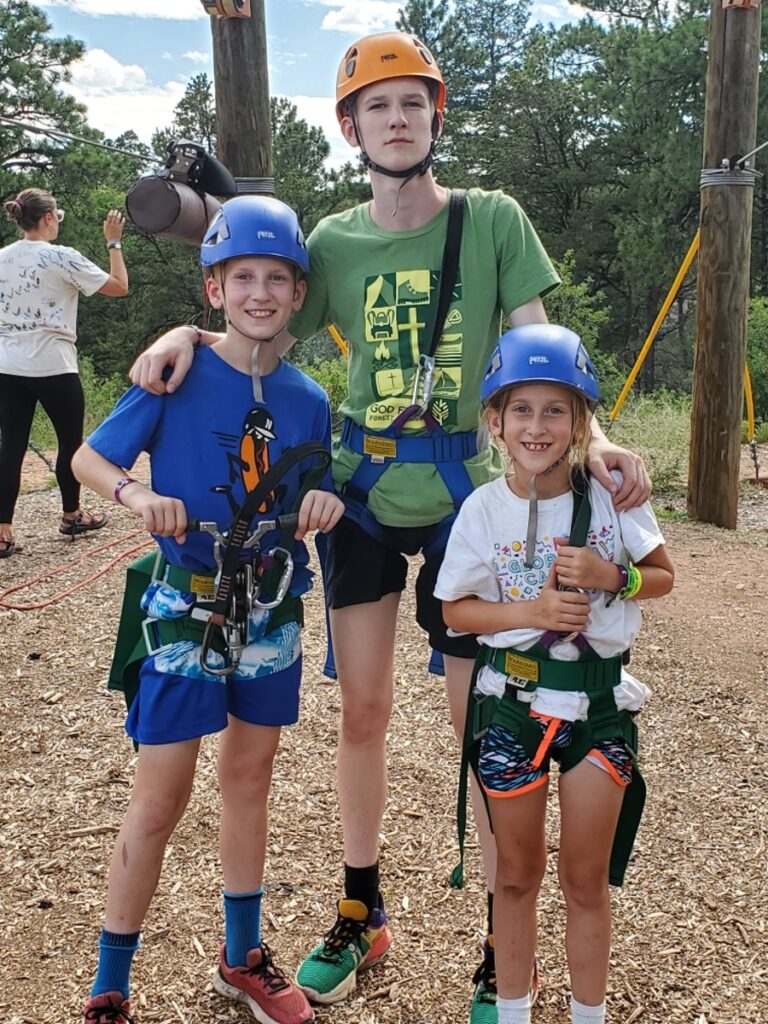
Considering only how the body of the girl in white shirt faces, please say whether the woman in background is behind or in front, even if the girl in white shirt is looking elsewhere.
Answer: behind

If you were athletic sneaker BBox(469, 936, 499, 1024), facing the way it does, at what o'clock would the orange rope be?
The orange rope is roughly at 5 o'clock from the athletic sneaker.

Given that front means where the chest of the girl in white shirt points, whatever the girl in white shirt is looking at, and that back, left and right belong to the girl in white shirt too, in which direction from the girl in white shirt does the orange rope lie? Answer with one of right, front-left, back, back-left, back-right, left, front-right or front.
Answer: back-right

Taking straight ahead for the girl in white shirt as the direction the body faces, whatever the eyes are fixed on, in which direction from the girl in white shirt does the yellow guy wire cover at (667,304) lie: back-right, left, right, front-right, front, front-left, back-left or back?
back

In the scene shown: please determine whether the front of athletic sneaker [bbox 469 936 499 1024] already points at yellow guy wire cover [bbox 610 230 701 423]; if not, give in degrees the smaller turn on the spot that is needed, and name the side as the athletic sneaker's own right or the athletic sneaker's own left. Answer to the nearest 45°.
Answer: approximately 180°

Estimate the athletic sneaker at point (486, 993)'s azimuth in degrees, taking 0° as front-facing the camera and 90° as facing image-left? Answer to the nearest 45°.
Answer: approximately 0°

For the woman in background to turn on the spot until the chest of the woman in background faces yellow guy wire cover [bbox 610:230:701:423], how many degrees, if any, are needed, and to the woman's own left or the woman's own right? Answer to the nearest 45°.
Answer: approximately 45° to the woman's own right

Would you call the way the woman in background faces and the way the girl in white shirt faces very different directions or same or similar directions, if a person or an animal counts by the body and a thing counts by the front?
very different directions

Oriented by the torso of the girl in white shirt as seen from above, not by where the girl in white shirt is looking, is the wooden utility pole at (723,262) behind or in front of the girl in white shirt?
behind

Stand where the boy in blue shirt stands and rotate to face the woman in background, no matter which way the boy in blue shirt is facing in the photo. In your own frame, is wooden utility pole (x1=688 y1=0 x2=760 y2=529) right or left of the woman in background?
right

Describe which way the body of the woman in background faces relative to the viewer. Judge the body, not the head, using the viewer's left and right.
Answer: facing away from the viewer and to the right of the viewer
